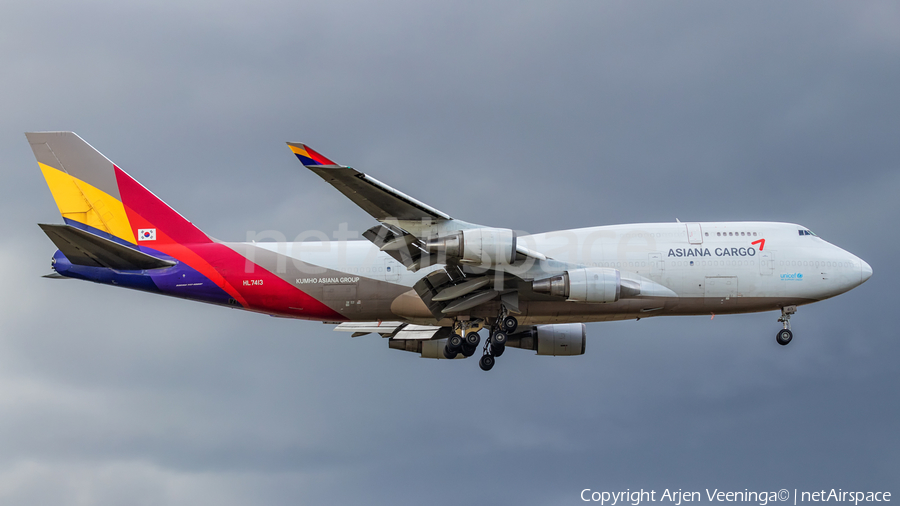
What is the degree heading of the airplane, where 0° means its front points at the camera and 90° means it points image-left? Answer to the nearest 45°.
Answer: approximately 270°
